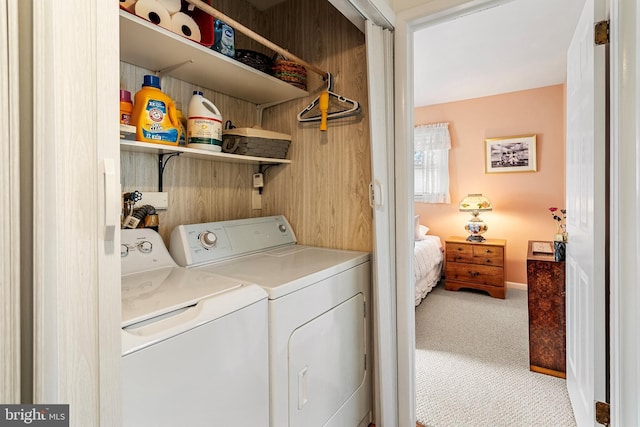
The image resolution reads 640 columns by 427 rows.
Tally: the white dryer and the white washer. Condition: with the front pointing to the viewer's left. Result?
0

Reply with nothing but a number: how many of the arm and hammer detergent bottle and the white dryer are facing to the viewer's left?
0

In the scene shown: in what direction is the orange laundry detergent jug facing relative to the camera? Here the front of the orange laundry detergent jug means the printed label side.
toward the camera

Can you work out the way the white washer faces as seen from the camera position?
facing the viewer and to the right of the viewer

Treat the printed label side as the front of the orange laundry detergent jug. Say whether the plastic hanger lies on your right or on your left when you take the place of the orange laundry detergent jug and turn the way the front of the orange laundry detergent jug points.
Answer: on your left

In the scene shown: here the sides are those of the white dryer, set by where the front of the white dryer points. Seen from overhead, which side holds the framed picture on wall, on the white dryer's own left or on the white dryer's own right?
on the white dryer's own left

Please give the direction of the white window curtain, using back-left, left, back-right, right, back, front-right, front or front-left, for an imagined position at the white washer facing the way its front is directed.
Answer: left
